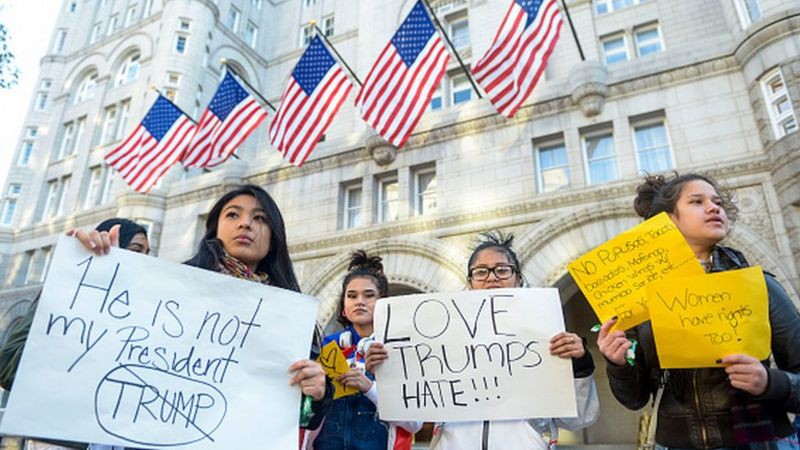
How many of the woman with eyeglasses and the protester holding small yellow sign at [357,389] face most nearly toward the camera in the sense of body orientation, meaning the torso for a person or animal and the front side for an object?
2

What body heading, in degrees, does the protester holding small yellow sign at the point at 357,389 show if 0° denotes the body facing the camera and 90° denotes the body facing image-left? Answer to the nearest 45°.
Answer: approximately 0°

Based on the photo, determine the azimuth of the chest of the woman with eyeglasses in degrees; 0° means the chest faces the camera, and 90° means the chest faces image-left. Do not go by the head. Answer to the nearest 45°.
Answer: approximately 0°

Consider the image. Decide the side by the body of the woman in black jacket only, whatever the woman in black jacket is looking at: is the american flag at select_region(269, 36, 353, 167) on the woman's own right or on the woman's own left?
on the woman's own right

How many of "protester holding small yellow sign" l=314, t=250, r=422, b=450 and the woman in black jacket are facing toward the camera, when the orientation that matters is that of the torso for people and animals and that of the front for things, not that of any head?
2
